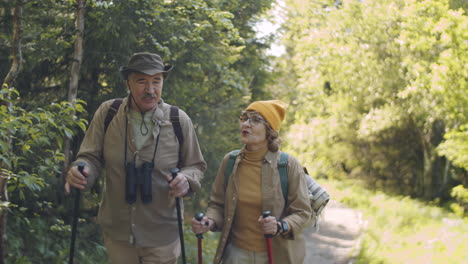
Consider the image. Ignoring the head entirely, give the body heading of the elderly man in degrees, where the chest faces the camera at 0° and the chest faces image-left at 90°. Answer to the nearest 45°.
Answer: approximately 0°

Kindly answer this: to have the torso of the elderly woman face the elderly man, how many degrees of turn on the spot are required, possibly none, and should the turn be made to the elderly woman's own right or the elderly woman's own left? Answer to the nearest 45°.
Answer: approximately 45° to the elderly woman's own right

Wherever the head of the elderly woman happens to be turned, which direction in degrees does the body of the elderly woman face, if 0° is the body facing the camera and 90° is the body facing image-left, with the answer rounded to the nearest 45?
approximately 45°

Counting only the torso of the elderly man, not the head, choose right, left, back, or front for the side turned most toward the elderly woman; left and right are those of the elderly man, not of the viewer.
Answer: left

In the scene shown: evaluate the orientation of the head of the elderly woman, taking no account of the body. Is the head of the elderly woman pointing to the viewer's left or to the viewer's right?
to the viewer's left
